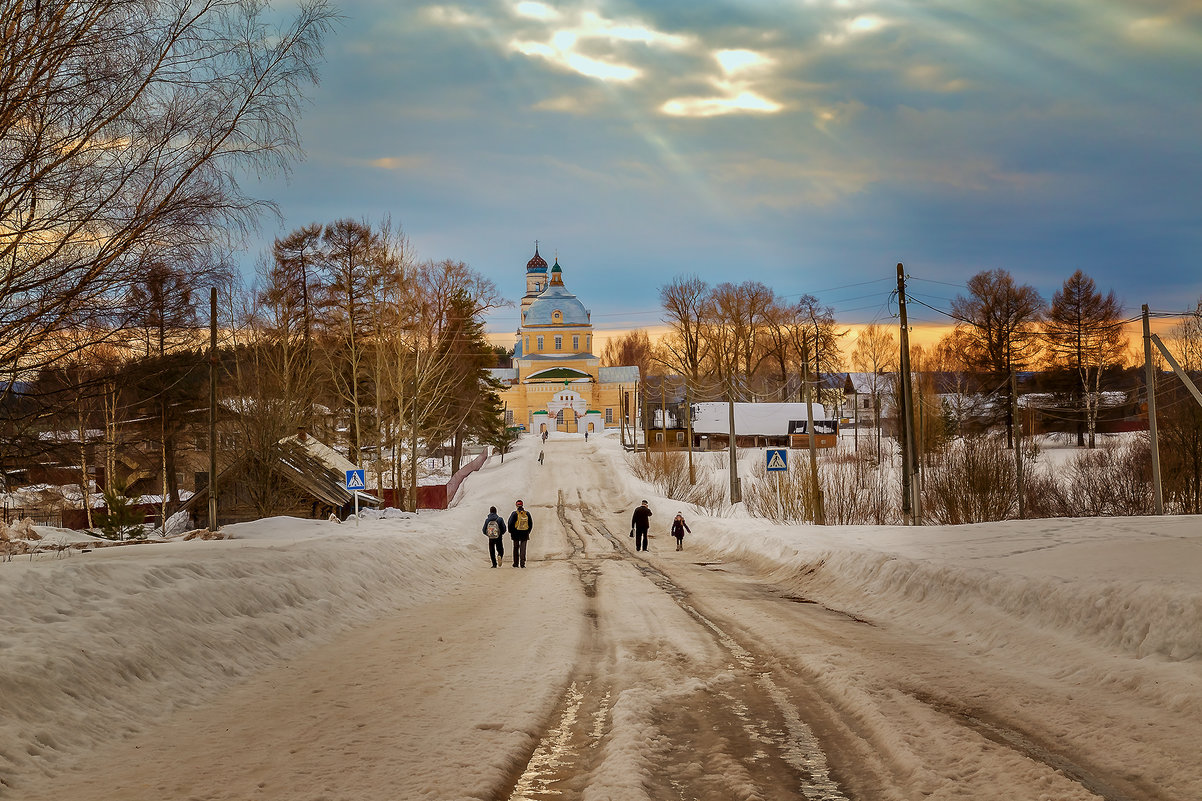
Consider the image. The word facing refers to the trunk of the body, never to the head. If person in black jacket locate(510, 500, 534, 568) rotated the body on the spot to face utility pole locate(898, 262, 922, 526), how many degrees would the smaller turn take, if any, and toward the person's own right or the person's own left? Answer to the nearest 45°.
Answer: approximately 90° to the person's own right

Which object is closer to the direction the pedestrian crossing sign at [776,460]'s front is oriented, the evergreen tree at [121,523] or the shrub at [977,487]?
the evergreen tree

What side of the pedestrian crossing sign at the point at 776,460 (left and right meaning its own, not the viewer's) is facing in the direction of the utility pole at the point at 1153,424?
left

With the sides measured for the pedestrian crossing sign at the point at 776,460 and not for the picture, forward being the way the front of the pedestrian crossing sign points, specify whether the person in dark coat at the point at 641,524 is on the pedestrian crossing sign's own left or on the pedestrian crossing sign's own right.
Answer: on the pedestrian crossing sign's own right

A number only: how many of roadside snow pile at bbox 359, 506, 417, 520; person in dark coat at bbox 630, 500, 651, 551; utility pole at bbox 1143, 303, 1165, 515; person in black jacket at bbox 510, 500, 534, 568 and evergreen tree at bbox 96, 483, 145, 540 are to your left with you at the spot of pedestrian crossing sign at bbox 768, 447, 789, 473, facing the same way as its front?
1

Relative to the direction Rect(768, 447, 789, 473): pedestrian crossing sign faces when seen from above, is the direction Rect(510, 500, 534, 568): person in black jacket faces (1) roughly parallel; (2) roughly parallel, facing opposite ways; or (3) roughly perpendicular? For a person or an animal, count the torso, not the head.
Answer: roughly parallel, facing opposite ways

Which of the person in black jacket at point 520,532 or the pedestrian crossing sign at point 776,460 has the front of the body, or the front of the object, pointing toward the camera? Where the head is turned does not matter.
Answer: the pedestrian crossing sign

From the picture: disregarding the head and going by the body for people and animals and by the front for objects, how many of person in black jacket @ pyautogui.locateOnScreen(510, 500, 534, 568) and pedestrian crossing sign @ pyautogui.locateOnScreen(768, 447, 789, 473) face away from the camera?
1

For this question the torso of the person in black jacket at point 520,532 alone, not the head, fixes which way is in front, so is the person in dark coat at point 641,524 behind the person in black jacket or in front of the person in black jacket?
in front

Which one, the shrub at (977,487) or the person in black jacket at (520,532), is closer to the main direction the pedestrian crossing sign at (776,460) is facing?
the person in black jacket

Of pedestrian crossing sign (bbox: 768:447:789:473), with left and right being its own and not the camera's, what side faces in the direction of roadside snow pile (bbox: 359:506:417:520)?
right

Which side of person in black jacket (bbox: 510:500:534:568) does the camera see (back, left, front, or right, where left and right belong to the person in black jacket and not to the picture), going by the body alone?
back

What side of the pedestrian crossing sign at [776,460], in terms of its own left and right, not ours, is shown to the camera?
front
